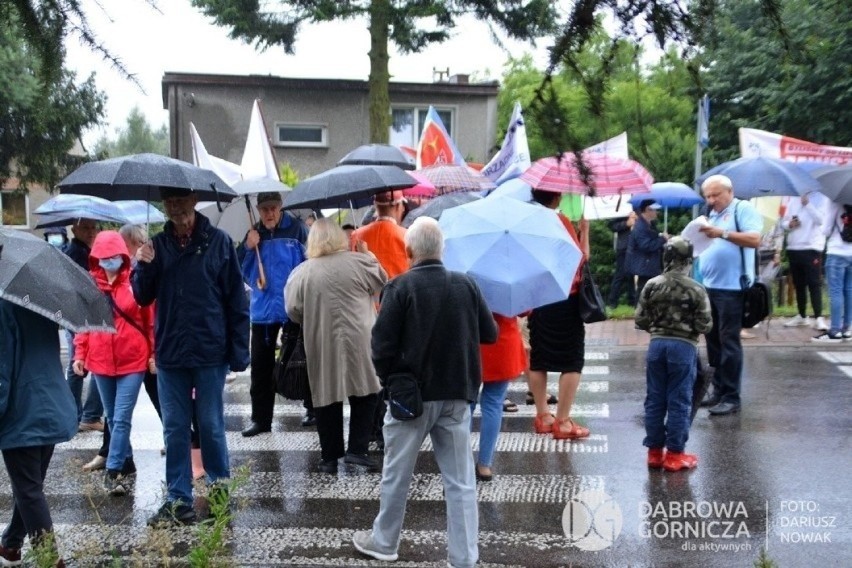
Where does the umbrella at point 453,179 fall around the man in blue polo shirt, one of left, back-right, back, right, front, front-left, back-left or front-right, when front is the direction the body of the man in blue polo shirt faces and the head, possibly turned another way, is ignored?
right

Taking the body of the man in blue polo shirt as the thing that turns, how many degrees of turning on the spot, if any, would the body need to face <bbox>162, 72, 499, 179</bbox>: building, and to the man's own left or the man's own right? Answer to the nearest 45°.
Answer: approximately 90° to the man's own right

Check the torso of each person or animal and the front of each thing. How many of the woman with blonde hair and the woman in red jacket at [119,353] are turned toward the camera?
1

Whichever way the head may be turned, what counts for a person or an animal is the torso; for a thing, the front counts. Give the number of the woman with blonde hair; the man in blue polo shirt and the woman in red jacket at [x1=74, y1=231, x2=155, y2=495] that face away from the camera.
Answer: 1

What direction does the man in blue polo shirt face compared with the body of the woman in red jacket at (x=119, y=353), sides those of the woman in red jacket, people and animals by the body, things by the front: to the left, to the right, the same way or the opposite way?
to the right

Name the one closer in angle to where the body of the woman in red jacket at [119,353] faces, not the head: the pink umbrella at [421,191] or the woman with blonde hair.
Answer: the woman with blonde hair

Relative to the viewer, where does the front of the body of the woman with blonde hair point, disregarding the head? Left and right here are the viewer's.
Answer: facing away from the viewer

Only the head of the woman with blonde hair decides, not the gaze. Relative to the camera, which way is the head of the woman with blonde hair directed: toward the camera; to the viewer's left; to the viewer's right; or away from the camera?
away from the camera

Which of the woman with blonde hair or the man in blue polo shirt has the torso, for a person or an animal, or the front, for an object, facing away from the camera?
the woman with blonde hair

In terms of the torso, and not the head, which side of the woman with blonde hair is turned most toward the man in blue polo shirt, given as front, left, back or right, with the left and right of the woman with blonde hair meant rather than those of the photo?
right

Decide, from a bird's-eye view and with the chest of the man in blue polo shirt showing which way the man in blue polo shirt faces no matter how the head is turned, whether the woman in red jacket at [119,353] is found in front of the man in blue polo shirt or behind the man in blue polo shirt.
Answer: in front

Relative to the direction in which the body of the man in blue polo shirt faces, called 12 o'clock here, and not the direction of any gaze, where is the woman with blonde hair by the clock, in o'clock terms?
The woman with blonde hair is roughly at 12 o'clock from the man in blue polo shirt.
